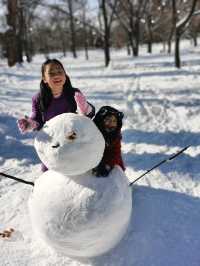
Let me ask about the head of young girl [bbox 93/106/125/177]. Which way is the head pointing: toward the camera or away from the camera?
toward the camera

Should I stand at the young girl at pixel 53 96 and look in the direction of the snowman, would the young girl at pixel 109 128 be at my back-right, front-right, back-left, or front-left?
front-left

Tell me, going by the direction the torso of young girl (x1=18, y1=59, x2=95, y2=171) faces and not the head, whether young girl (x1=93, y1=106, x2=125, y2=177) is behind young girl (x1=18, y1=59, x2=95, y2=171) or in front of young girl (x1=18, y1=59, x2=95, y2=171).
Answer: in front

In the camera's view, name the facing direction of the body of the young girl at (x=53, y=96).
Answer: toward the camera

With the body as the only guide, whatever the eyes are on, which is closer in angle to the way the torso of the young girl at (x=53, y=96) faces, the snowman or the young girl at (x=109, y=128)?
the snowman

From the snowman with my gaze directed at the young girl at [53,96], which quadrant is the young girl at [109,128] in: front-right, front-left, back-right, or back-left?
front-right

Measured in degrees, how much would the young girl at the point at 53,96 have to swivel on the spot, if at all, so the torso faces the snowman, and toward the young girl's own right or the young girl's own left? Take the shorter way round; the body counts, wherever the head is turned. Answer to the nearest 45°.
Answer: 0° — they already face it

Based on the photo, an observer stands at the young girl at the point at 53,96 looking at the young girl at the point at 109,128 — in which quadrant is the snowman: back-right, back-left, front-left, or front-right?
front-right
